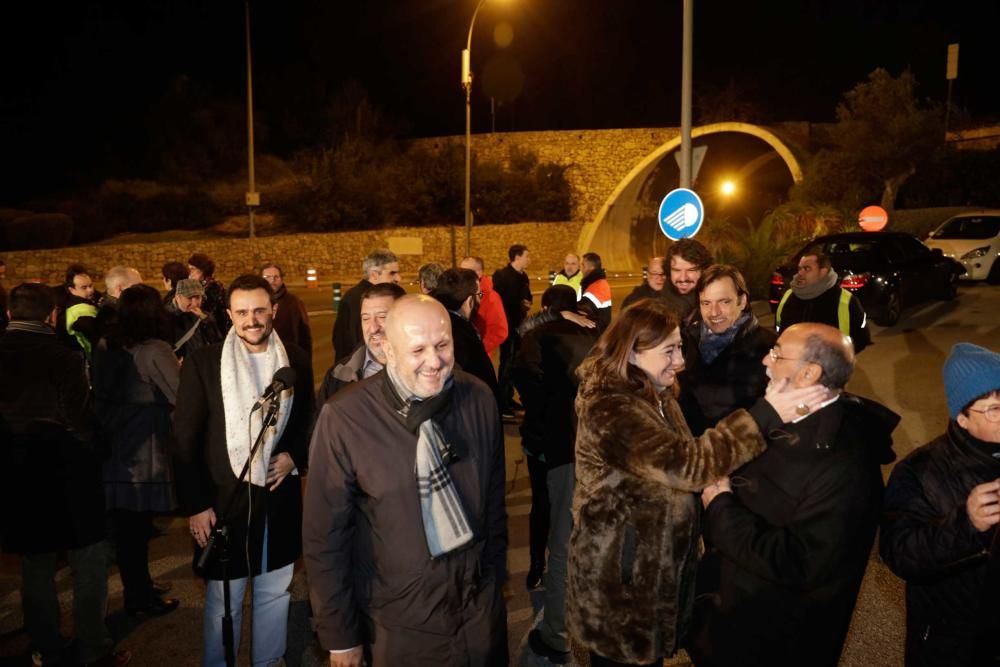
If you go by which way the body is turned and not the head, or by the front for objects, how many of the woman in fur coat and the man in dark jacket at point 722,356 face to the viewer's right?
1

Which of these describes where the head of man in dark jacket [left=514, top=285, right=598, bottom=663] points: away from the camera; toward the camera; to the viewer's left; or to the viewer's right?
away from the camera

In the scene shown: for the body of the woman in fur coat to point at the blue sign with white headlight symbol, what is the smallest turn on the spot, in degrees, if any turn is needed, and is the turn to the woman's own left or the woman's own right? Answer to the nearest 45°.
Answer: approximately 90° to the woman's own left

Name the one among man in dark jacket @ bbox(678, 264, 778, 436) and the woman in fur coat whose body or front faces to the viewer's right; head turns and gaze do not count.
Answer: the woman in fur coat

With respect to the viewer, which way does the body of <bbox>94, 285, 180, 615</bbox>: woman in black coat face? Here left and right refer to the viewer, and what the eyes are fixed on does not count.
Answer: facing away from the viewer and to the right of the viewer

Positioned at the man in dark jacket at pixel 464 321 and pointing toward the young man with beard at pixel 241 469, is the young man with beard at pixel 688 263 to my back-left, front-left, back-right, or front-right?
back-left

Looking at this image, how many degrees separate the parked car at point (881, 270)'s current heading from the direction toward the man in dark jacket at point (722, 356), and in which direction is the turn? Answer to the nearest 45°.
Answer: approximately 135° to its right

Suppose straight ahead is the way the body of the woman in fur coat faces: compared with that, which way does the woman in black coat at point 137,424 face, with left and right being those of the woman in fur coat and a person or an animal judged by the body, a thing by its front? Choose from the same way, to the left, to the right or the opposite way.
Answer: to the left

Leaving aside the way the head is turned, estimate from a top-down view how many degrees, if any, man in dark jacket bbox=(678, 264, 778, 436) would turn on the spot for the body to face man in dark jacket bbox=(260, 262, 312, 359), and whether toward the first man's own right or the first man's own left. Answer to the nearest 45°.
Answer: approximately 90° to the first man's own right

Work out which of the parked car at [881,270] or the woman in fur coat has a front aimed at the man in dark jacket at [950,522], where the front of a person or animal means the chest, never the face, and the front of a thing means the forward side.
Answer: the woman in fur coat

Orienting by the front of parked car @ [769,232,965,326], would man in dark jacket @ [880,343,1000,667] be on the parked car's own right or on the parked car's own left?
on the parked car's own right

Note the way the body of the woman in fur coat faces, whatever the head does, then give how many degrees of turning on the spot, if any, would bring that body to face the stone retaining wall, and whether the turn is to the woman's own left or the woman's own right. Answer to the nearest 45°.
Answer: approximately 135° to the woman's own left

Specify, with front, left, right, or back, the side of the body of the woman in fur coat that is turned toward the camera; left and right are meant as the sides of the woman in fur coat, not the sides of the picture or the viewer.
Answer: right

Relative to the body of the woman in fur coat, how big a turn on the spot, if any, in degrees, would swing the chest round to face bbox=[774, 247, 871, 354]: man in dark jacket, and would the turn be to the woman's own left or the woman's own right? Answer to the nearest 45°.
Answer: approximately 90° to the woman's own left

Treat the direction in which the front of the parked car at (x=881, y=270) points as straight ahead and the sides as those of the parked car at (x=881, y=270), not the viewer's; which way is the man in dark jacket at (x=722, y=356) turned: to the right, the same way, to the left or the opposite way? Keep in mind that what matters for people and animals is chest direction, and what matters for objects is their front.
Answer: the opposite way

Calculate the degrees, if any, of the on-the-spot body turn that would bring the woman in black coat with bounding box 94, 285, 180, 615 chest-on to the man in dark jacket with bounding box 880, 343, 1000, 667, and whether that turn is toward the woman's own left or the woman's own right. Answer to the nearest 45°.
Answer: approximately 90° to the woman's own right

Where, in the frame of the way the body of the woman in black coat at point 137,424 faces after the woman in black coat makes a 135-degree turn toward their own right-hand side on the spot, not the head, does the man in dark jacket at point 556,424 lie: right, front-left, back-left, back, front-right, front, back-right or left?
front-left

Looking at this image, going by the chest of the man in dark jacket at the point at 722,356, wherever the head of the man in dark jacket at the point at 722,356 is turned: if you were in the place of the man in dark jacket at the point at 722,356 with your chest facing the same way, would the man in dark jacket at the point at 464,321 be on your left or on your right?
on your right

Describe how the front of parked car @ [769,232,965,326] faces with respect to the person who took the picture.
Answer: facing away from the viewer and to the right of the viewer

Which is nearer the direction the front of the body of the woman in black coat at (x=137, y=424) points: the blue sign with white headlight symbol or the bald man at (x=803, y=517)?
the blue sign with white headlight symbol
